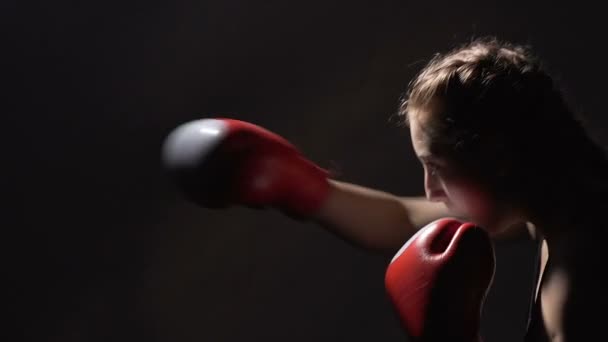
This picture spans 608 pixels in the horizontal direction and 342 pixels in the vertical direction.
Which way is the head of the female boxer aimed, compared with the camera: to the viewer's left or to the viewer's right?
to the viewer's left

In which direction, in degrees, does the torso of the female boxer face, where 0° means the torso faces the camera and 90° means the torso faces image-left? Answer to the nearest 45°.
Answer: approximately 90°
